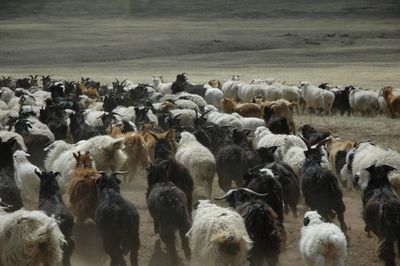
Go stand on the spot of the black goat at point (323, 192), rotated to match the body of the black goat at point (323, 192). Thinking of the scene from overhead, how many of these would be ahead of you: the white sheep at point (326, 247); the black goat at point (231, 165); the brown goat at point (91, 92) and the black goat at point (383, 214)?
2

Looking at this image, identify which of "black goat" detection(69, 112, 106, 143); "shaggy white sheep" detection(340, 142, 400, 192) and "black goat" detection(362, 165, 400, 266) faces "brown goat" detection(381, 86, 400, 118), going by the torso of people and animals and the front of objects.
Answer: "black goat" detection(362, 165, 400, 266)

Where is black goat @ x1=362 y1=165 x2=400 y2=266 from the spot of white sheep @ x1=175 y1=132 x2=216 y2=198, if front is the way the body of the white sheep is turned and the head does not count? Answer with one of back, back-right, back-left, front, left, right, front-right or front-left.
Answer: back

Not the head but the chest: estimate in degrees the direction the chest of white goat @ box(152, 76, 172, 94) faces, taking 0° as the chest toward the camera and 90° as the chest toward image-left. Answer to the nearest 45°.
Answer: approximately 135°

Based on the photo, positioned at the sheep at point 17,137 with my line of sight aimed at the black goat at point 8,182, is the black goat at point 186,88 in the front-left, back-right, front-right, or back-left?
back-left

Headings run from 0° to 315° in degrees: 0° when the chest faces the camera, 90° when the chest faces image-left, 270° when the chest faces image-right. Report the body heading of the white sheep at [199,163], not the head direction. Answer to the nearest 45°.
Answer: approximately 135°

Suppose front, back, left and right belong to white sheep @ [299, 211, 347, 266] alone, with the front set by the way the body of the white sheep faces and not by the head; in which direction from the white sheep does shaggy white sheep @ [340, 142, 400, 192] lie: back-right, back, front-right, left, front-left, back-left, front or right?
front-right

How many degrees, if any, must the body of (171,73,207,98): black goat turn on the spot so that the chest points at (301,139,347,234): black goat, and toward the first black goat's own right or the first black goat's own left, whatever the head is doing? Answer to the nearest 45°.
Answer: approximately 90° to the first black goat's own left
